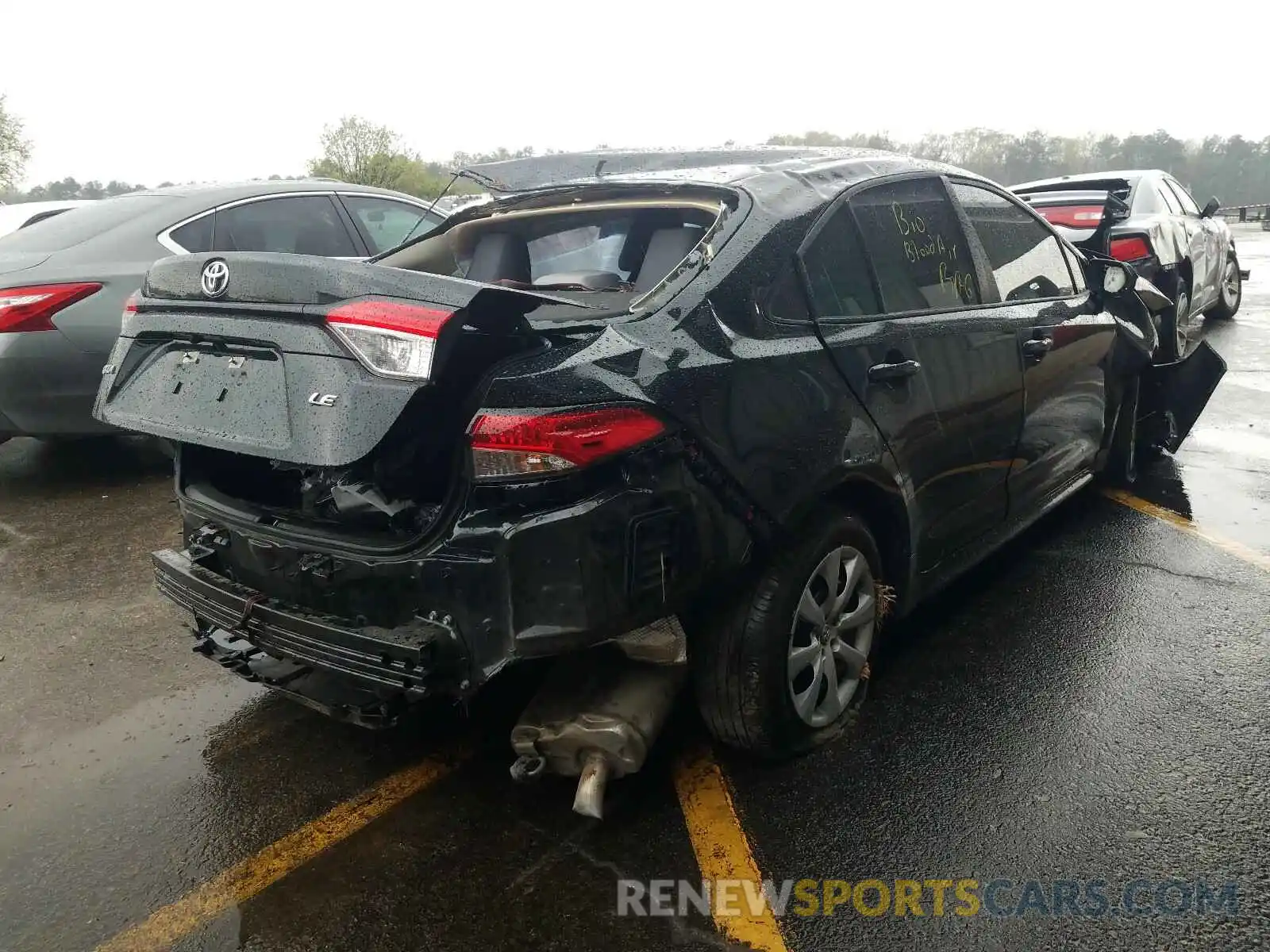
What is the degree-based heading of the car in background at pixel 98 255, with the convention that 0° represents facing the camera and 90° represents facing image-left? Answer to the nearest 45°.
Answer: approximately 225°

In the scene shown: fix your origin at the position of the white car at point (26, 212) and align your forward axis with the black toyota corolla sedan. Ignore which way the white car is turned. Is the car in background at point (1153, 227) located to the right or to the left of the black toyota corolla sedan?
left

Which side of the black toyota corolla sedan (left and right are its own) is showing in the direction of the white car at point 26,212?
left

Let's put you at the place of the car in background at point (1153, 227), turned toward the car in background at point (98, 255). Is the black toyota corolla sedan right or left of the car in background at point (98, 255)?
left

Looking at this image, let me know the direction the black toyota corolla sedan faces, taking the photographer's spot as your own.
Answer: facing away from the viewer and to the right of the viewer

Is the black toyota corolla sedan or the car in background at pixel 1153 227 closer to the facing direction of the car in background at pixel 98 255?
the car in background

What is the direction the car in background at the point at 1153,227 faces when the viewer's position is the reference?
facing away from the viewer and to the right of the viewer

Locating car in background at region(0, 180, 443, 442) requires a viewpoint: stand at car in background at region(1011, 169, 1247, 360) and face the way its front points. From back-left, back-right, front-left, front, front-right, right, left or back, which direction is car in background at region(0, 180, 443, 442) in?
back

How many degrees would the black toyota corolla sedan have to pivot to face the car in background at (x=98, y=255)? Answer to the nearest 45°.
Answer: approximately 90° to its left

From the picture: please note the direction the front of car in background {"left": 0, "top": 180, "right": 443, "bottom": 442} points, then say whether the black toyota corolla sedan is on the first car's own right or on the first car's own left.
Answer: on the first car's own right
